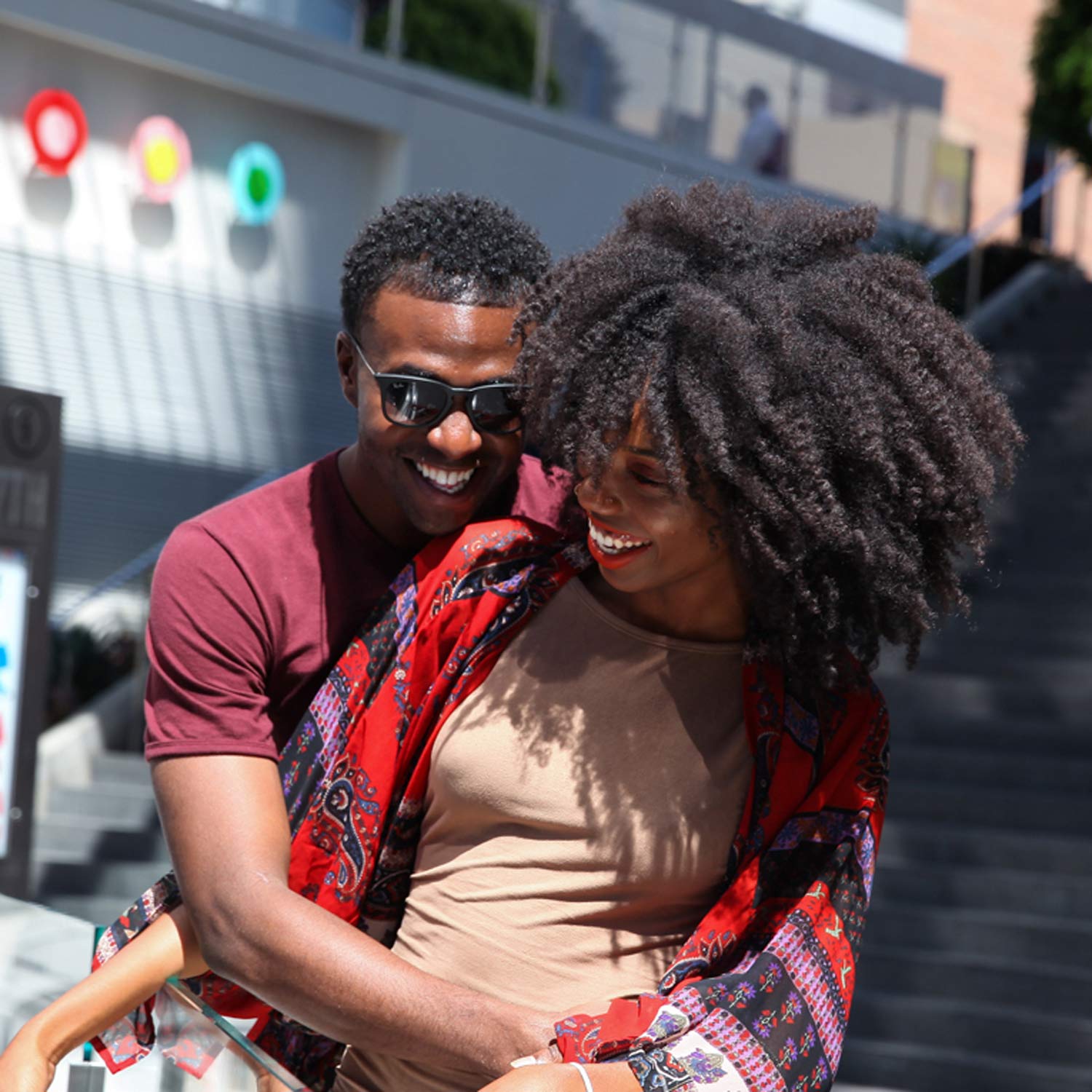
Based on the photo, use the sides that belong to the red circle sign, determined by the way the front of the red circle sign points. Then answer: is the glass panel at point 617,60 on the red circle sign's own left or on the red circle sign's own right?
on the red circle sign's own left

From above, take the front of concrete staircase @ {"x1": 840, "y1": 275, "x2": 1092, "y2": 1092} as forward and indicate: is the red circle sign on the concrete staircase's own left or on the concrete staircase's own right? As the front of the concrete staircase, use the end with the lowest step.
on the concrete staircase's own right

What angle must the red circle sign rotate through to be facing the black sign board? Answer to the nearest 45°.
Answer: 0° — it already faces it

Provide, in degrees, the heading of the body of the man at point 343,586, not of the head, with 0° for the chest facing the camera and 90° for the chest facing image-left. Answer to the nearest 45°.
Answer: approximately 315°

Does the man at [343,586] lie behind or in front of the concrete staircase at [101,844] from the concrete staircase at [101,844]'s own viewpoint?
in front
